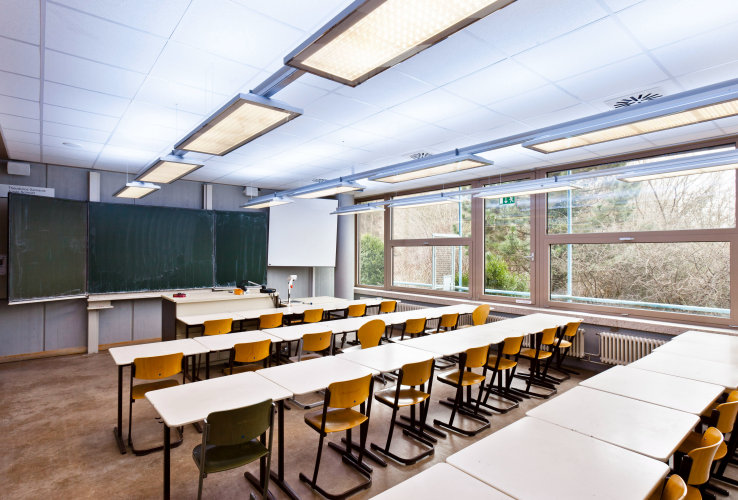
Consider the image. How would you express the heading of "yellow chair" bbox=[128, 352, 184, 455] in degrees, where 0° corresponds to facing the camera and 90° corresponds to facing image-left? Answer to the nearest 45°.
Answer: approximately 180°

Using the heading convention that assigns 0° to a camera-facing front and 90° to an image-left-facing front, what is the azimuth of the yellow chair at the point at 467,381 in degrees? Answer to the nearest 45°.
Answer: approximately 135°

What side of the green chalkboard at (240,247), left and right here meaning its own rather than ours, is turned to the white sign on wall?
right

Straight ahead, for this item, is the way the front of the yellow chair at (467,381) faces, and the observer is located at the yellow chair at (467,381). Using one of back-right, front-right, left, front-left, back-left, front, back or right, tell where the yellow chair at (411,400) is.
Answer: left

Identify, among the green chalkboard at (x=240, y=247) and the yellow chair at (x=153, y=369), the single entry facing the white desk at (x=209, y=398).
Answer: the green chalkboard

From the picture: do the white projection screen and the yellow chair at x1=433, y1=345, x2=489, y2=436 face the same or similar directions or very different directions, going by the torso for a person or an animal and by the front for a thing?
very different directions

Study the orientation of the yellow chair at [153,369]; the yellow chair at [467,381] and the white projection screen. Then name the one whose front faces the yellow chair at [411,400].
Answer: the white projection screen

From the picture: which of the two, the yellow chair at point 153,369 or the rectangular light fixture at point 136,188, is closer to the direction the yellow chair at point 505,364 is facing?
the rectangular light fixture

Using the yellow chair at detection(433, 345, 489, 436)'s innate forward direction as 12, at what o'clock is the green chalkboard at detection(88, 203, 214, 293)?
The green chalkboard is roughly at 11 o'clock from the yellow chair.

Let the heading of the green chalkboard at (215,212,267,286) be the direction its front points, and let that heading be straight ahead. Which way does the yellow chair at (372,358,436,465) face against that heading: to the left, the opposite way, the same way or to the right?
the opposite way

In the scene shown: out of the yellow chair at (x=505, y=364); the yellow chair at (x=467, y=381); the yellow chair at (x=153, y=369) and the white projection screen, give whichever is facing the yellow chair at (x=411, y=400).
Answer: the white projection screen

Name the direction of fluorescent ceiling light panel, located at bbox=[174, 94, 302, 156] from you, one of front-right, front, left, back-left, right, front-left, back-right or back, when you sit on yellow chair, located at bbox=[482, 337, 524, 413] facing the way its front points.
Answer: left

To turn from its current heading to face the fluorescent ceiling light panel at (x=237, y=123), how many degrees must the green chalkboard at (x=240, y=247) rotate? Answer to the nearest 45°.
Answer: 0° — it already faces it

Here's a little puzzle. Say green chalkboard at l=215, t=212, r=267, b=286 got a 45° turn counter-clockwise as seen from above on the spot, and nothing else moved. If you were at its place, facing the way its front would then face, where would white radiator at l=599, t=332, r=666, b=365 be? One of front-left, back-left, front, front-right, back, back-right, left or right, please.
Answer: front

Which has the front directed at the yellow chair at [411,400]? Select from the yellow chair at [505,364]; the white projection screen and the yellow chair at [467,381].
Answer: the white projection screen

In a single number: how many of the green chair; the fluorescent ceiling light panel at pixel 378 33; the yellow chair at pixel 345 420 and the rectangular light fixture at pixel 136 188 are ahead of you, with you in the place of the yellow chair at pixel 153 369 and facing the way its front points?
1

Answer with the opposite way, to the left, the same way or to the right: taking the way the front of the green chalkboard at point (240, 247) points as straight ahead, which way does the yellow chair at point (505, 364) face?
the opposite way

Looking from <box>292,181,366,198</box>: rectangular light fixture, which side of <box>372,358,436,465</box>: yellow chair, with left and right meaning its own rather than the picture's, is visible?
front

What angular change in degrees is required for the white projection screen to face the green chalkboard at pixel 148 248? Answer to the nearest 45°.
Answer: approximately 45° to its right
